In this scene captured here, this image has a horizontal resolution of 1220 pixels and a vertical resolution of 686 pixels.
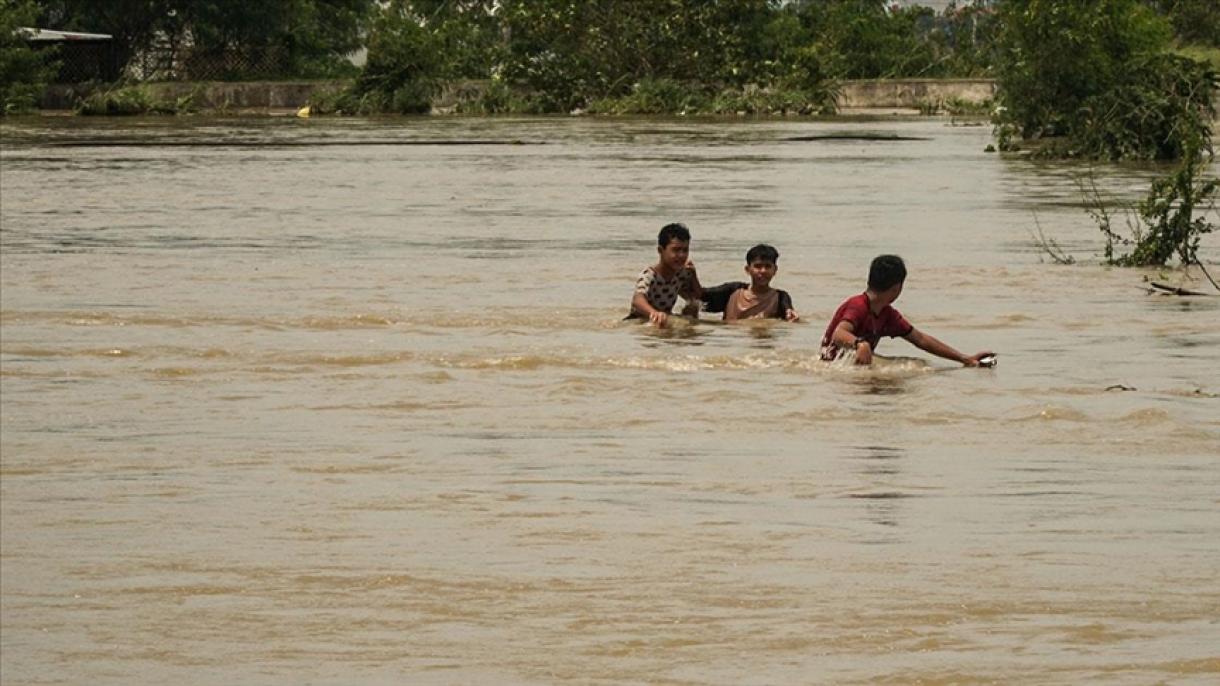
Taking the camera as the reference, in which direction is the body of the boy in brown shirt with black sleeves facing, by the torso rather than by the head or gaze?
toward the camera

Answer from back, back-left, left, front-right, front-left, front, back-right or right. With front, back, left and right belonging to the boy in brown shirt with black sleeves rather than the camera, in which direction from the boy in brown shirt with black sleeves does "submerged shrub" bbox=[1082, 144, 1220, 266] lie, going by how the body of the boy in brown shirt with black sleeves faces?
back-left

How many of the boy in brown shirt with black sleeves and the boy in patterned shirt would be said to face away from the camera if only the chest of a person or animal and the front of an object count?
0

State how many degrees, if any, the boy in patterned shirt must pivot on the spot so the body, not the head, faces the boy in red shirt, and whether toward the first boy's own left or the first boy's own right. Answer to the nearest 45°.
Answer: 0° — they already face them

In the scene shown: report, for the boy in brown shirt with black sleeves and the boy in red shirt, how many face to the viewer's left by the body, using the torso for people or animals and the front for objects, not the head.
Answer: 0

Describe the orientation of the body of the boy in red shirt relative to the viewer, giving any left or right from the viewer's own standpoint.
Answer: facing the viewer and to the right of the viewer

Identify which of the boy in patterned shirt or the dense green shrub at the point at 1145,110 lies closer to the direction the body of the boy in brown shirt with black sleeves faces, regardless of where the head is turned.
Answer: the boy in patterned shirt

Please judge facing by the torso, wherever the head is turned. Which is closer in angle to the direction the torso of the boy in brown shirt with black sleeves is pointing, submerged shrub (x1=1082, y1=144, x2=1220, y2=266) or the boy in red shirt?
the boy in red shirt

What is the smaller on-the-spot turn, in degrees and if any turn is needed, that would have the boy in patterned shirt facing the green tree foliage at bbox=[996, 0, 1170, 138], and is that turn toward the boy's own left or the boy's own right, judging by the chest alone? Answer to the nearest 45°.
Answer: approximately 135° to the boy's own left

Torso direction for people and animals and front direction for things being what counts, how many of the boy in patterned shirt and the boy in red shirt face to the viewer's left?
0

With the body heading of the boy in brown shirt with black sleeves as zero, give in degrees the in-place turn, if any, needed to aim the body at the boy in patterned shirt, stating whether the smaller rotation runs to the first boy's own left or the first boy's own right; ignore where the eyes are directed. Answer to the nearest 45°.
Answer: approximately 90° to the first boy's own right

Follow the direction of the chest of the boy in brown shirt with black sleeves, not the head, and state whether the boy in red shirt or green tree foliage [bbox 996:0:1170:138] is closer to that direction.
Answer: the boy in red shirt
